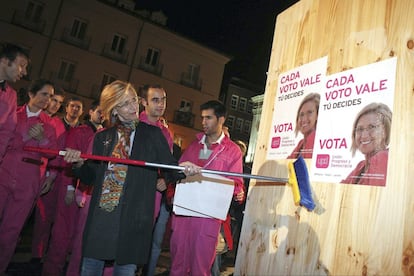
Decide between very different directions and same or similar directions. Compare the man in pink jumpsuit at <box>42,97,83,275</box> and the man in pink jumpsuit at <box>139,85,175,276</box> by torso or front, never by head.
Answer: same or similar directions

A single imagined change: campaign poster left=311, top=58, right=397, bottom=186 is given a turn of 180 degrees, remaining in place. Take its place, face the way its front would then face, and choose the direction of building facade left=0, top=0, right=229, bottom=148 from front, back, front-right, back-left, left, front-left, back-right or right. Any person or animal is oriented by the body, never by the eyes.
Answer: left

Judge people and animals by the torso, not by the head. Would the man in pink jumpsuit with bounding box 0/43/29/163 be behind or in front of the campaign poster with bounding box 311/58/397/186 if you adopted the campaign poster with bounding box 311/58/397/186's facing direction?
in front

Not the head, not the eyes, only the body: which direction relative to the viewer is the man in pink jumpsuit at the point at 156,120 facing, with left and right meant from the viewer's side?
facing the viewer and to the right of the viewer

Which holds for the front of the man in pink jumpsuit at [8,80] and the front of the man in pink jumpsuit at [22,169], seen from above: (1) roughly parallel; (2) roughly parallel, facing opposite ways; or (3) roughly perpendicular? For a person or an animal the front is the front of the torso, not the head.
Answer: roughly parallel

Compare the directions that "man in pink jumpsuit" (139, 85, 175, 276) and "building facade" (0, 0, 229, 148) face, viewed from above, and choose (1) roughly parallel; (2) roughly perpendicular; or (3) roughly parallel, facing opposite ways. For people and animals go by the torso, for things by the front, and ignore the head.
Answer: roughly parallel

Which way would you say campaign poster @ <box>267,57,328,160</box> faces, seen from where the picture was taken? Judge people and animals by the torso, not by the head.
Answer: facing the viewer and to the left of the viewer

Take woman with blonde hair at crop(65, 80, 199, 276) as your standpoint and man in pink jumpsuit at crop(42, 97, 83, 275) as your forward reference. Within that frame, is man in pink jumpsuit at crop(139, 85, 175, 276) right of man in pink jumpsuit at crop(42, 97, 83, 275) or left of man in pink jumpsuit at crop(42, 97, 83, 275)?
right

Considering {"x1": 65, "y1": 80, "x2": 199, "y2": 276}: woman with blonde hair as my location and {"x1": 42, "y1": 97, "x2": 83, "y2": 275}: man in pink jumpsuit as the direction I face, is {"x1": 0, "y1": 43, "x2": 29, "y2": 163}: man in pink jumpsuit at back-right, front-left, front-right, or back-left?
front-left

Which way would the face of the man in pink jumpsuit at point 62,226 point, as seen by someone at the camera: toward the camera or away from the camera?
toward the camera

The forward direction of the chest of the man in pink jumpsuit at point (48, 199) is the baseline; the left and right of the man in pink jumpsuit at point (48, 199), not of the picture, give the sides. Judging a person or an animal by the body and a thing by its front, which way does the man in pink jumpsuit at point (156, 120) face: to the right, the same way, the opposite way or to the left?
the same way

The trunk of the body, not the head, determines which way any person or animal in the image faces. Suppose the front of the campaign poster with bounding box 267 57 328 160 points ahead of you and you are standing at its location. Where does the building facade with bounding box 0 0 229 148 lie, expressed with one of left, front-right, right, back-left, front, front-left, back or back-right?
right

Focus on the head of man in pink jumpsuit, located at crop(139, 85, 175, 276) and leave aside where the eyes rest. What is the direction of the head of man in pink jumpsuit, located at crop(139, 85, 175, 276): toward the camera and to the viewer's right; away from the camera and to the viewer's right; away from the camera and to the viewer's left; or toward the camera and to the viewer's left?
toward the camera and to the viewer's right
